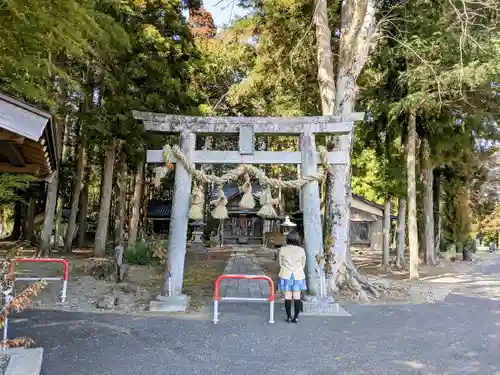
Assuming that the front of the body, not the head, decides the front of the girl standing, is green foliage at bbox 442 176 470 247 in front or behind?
in front

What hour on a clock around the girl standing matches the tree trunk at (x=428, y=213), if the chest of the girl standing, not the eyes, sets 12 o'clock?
The tree trunk is roughly at 1 o'clock from the girl standing.

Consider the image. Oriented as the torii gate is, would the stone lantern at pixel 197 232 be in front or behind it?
behind

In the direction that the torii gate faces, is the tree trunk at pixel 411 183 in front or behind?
behind

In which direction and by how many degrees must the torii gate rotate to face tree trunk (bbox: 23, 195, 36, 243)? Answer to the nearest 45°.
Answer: approximately 135° to its right

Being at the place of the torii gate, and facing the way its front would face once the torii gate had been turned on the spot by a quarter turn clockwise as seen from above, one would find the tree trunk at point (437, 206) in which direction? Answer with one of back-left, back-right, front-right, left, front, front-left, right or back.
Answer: back-right

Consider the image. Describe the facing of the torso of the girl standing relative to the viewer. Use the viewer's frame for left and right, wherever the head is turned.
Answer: facing away from the viewer

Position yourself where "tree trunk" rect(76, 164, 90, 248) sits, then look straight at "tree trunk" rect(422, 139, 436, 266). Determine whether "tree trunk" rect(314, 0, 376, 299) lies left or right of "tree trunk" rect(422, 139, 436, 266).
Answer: right

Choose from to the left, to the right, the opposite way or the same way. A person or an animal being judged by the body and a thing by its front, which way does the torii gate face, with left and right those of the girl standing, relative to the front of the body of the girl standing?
the opposite way

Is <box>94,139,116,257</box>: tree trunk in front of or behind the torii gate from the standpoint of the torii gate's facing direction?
behind

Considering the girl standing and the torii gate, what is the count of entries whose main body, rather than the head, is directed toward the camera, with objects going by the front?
1

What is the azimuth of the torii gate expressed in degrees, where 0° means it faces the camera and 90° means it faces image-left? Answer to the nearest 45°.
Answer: approximately 0°

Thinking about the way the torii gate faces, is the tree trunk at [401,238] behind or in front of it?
behind

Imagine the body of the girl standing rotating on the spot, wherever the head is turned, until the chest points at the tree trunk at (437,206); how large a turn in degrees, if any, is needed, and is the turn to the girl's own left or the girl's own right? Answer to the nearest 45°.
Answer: approximately 45° to the girl's own right
